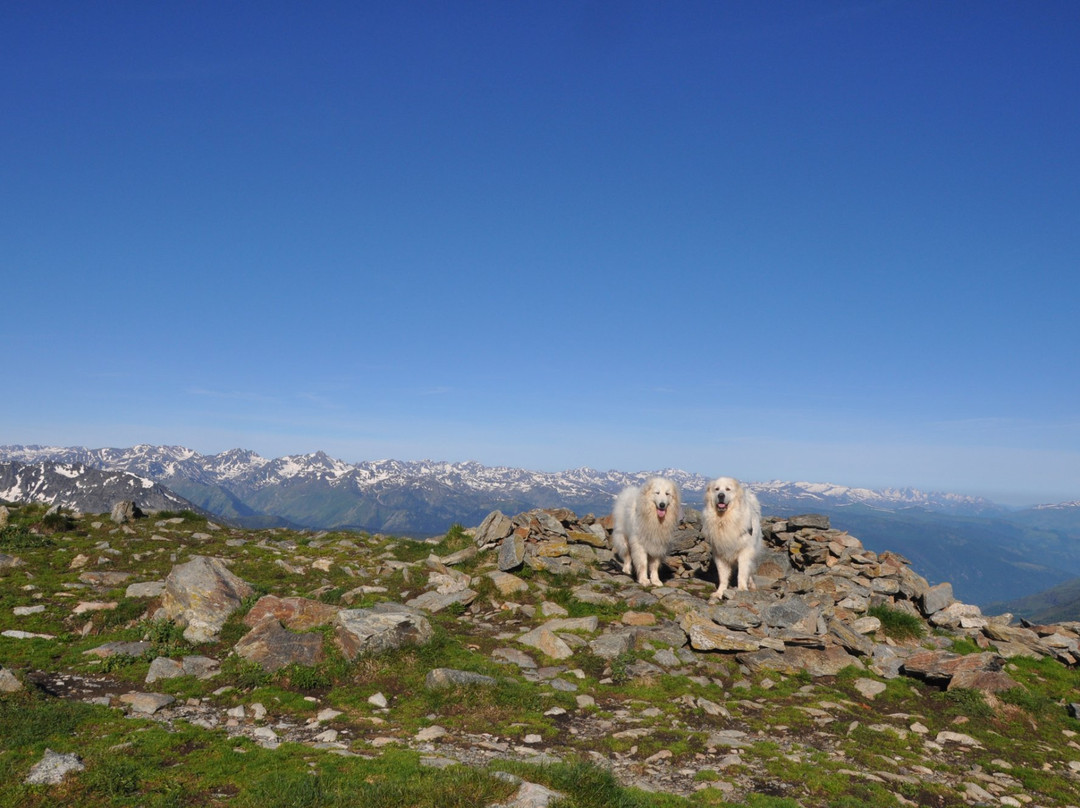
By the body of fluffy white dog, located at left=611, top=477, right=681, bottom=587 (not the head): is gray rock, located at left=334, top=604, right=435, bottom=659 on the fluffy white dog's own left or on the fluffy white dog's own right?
on the fluffy white dog's own right

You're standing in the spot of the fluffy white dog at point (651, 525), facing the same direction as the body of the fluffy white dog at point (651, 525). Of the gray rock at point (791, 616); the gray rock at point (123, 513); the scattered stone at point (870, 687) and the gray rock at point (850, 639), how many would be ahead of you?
3

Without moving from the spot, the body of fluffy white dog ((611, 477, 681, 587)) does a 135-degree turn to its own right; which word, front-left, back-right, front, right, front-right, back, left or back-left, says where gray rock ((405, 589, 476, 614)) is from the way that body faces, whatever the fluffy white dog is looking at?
front-left

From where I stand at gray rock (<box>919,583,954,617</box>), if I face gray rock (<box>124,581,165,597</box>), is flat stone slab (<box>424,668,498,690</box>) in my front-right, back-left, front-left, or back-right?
front-left

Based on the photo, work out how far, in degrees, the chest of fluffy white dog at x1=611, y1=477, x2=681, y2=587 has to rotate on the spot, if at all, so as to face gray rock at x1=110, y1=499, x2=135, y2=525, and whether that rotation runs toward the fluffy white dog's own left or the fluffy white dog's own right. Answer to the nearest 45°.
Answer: approximately 135° to the fluffy white dog's own right

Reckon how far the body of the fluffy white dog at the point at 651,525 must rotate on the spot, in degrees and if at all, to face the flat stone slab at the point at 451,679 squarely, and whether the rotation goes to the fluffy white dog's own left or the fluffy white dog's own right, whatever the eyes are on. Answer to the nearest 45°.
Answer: approximately 45° to the fluffy white dog's own right

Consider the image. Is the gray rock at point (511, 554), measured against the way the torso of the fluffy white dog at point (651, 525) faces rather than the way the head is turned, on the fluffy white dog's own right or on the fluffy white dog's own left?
on the fluffy white dog's own right

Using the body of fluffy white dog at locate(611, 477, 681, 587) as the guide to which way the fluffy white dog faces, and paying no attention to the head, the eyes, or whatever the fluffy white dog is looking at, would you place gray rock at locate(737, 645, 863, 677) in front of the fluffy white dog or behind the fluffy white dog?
in front

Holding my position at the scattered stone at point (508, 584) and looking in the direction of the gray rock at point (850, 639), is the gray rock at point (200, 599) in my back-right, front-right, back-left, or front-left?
back-right

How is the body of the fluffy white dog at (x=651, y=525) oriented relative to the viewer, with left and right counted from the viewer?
facing the viewer and to the right of the viewer

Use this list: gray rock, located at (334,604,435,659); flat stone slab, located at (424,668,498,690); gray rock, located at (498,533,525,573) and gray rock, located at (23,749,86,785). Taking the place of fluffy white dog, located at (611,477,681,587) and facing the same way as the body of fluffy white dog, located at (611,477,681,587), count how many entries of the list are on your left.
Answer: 0

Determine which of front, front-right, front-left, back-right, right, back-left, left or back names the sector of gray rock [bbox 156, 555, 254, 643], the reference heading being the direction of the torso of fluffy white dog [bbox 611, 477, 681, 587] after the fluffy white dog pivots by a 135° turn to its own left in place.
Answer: back-left

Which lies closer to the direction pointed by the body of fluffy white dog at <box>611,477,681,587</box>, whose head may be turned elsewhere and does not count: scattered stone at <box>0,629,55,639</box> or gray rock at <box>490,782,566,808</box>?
the gray rock

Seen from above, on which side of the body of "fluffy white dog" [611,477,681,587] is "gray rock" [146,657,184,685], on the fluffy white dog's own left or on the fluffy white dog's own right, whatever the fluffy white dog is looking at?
on the fluffy white dog's own right

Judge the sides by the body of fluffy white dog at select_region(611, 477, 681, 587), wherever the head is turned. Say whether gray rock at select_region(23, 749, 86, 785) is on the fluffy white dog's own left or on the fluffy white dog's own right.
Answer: on the fluffy white dog's own right
